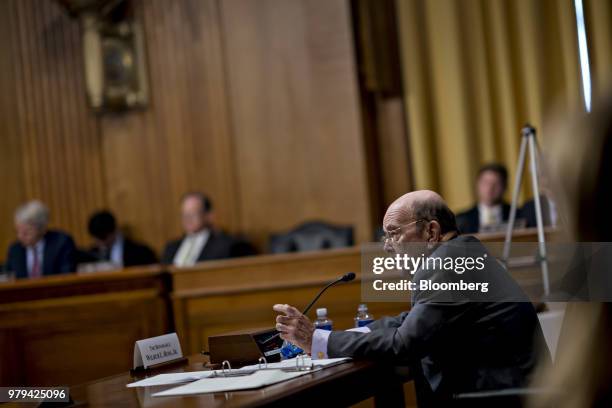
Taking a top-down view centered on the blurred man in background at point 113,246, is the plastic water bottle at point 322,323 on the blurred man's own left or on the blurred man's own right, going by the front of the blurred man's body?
on the blurred man's own left

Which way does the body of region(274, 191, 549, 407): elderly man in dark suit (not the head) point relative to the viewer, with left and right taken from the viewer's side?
facing to the left of the viewer

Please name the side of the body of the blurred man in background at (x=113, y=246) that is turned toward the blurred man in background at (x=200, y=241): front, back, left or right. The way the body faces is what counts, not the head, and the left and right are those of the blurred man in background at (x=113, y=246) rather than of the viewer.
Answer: left

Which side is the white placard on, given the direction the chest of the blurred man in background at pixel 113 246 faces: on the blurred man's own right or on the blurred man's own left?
on the blurred man's own left

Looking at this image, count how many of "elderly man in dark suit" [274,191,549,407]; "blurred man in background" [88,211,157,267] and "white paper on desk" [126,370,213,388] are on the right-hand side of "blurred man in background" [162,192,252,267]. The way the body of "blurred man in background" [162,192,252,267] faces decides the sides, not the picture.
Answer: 1

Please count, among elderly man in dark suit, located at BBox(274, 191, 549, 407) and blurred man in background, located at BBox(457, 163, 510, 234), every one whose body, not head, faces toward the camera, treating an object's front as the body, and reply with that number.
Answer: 1
